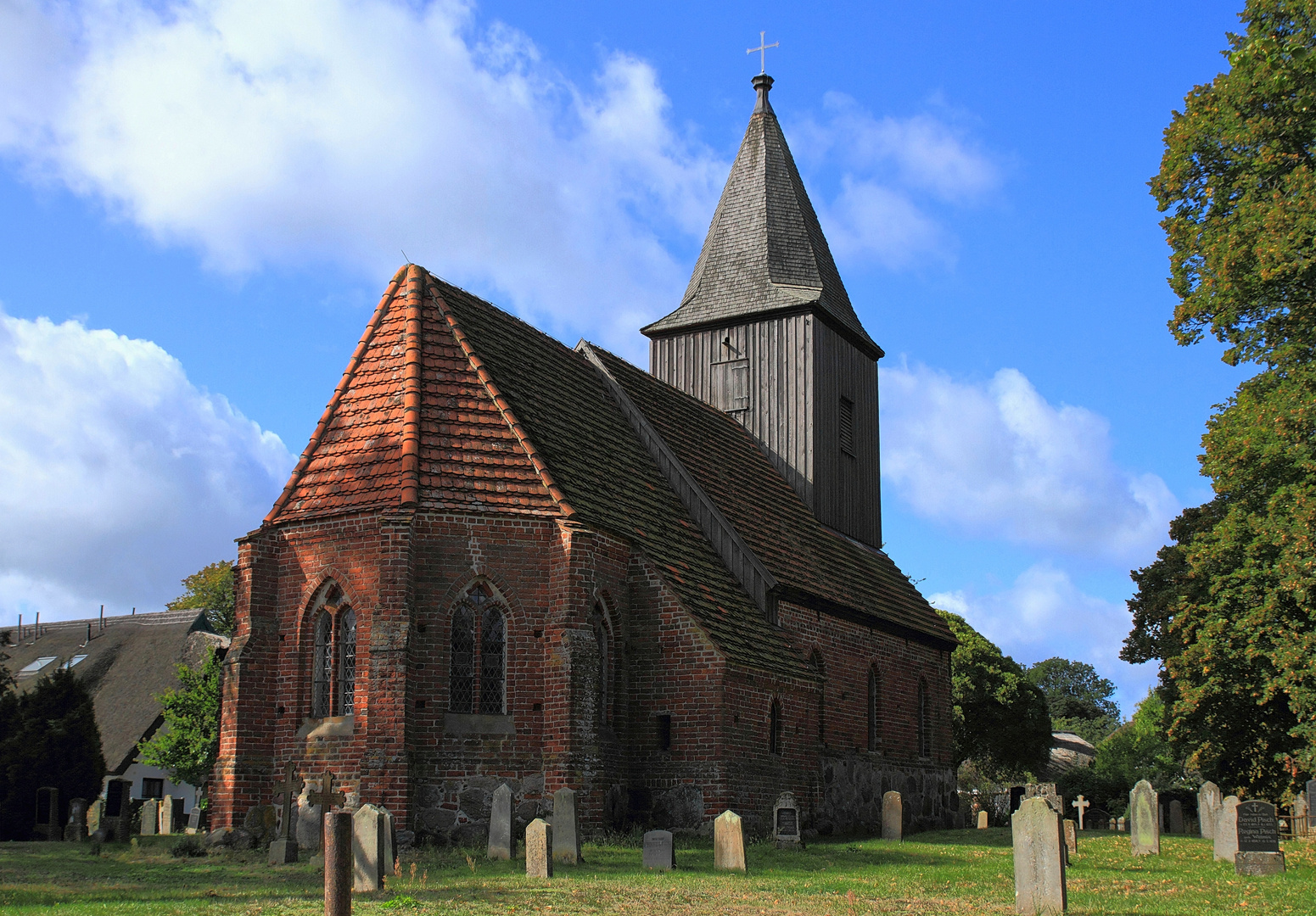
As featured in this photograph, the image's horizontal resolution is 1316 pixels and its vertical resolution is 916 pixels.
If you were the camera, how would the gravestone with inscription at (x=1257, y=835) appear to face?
facing the viewer

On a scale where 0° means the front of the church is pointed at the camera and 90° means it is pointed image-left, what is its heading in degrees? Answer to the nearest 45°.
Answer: approximately 225°

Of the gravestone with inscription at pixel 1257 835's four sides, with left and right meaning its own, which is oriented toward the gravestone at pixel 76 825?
right

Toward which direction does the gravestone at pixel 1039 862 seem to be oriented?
toward the camera

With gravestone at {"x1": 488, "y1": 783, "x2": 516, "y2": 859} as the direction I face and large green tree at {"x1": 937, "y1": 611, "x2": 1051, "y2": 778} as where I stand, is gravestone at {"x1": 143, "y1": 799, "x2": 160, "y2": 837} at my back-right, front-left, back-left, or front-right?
front-right

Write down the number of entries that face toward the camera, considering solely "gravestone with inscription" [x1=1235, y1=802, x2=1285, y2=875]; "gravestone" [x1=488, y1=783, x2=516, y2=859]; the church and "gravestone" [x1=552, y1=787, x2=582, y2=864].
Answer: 3

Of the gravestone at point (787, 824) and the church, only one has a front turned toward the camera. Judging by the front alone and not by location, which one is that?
the gravestone

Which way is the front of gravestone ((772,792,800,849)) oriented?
toward the camera

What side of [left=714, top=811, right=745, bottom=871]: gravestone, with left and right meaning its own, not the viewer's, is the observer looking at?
front

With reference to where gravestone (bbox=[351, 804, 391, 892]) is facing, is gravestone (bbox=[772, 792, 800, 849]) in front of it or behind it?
behind
